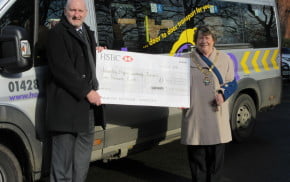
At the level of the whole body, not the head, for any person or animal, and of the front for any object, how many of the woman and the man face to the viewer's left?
0

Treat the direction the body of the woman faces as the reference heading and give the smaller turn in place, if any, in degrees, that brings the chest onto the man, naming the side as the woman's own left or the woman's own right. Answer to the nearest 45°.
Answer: approximately 45° to the woman's own right

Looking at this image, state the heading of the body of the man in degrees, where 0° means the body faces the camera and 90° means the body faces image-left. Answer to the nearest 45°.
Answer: approximately 315°

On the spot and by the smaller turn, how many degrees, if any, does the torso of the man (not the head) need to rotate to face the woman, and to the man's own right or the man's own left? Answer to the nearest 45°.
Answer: approximately 45° to the man's own left

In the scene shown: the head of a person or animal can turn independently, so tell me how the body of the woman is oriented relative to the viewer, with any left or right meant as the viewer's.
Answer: facing the viewer
